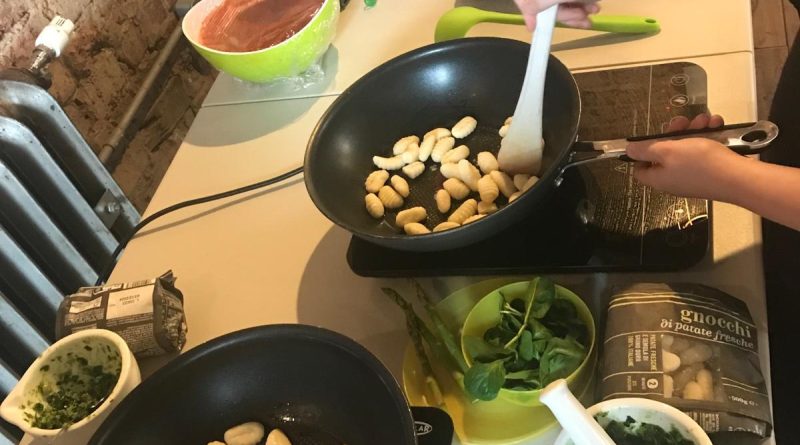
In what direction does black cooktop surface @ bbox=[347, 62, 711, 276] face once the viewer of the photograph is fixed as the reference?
facing to the right of the viewer
